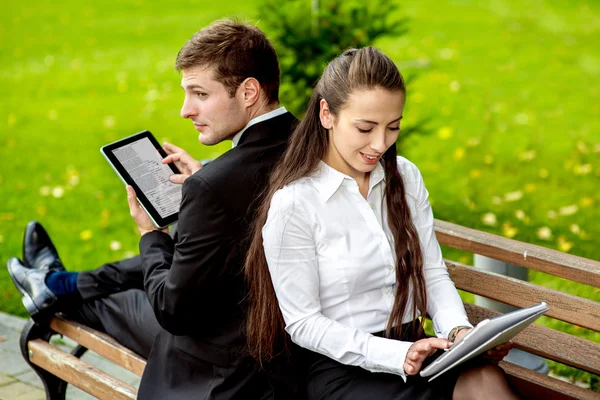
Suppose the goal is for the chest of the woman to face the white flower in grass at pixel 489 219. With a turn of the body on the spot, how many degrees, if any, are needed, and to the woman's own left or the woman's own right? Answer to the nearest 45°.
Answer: approximately 135° to the woman's own left

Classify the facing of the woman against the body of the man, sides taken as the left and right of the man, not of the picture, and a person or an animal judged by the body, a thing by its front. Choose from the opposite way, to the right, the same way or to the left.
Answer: the opposite way

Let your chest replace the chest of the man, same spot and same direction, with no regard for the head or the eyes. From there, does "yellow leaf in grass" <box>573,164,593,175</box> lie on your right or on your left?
on your right

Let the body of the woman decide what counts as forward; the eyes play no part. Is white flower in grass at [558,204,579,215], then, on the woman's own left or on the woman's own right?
on the woman's own left

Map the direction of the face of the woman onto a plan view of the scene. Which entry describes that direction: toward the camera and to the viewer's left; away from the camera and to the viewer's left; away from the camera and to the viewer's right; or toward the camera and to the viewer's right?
toward the camera and to the viewer's right
